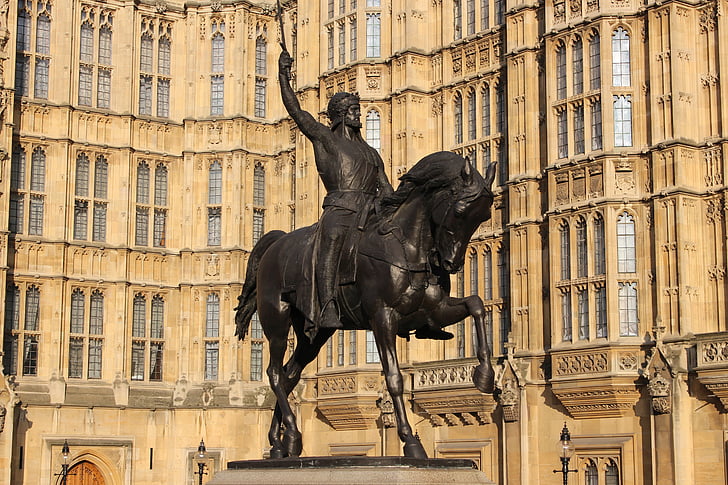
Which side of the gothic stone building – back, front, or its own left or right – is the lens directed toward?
front

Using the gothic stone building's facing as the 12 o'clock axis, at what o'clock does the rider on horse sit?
The rider on horse is roughly at 12 o'clock from the gothic stone building.

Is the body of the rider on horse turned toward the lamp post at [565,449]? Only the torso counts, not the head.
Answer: no

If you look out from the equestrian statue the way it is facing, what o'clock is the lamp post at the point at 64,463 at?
The lamp post is roughly at 7 o'clock from the equestrian statue.

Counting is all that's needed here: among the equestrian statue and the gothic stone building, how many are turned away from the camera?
0

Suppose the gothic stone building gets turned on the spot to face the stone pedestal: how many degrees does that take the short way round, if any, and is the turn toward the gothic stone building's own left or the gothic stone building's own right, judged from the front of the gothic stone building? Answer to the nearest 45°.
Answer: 0° — it already faces it

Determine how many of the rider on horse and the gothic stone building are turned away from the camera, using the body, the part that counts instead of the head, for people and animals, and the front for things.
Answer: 0

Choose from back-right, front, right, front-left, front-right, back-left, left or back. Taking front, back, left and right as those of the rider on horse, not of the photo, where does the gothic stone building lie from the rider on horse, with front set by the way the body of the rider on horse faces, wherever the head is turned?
back-left

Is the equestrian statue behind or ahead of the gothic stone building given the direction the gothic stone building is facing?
ahead

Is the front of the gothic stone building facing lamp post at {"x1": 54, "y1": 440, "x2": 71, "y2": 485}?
no

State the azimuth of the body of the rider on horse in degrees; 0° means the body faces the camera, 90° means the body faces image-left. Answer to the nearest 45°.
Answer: approximately 315°

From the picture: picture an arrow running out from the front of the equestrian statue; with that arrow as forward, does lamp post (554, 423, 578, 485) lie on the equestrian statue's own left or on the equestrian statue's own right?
on the equestrian statue's own left

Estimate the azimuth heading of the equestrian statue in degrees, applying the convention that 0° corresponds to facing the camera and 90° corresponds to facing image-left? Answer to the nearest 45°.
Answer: approximately 315°
